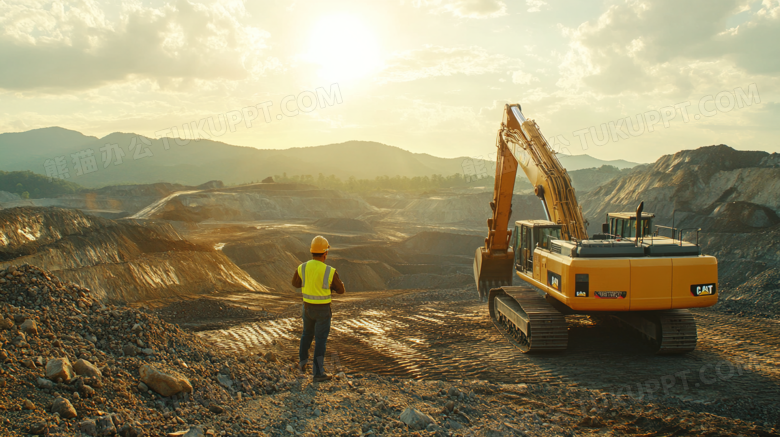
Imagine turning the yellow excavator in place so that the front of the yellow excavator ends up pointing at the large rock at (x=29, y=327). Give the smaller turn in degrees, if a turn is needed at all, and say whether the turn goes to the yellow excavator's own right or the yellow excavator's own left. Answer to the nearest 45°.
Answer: approximately 90° to the yellow excavator's own left

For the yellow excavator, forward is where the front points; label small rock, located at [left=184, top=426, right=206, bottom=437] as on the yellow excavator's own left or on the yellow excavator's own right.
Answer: on the yellow excavator's own left

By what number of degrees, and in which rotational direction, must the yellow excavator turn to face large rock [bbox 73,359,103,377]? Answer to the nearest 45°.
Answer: approximately 90° to its left

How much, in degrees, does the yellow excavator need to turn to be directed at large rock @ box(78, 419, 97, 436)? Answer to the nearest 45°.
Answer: approximately 90° to its left

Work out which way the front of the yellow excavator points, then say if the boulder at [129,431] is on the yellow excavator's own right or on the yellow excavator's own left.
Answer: on the yellow excavator's own left

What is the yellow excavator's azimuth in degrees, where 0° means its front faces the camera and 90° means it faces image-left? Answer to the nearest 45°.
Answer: approximately 135°

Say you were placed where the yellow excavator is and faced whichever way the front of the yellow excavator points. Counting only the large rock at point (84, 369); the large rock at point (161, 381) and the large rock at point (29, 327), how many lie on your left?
3

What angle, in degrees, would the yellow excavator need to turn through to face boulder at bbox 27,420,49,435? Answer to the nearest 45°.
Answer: approximately 90° to its left

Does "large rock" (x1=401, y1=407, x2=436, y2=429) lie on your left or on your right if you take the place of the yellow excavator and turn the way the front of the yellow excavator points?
on your left

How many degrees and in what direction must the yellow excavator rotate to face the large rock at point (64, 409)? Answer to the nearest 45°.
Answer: approximately 90° to its left
